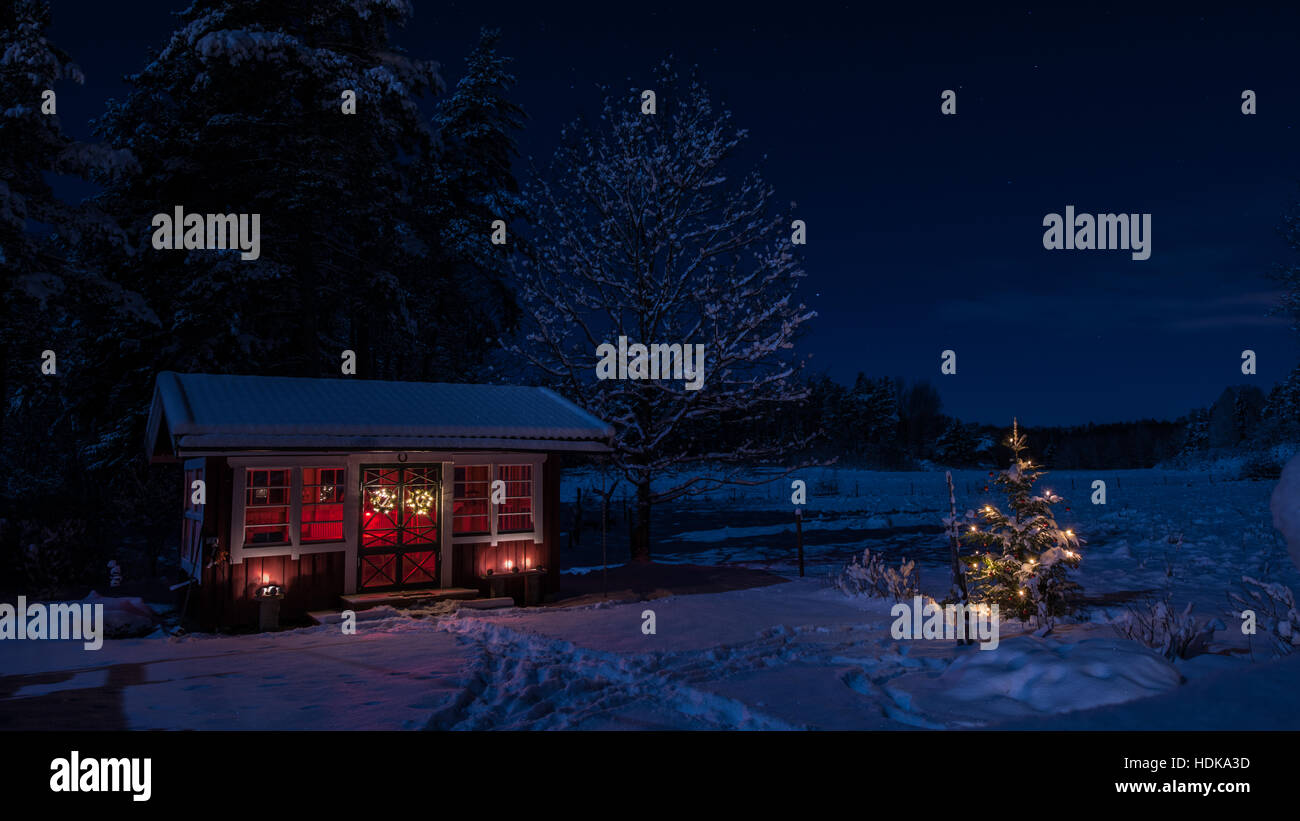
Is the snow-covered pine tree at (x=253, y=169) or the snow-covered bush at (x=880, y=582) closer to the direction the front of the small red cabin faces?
the snow-covered bush

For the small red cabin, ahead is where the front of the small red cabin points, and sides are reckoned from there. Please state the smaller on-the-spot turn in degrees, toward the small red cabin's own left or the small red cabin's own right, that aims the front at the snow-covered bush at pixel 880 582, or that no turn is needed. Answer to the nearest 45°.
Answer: approximately 90° to the small red cabin's own left

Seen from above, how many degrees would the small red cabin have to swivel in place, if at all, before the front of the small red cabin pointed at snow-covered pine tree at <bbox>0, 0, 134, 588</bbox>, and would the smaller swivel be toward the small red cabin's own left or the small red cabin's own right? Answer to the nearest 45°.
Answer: approximately 135° to the small red cabin's own right

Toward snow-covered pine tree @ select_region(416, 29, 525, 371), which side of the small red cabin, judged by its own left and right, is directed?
back

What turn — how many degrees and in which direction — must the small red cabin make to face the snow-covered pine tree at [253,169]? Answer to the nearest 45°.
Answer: approximately 180°

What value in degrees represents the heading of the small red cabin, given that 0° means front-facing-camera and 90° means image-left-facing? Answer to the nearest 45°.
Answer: approximately 0°

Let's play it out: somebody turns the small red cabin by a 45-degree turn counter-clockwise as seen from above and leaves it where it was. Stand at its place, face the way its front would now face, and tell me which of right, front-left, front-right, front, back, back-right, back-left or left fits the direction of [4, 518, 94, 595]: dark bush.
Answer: back
